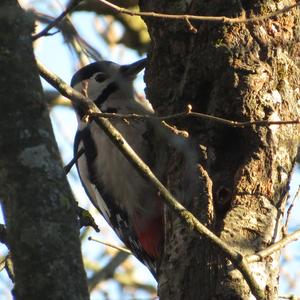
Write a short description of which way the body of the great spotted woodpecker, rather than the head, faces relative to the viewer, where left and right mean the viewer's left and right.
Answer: facing to the right of the viewer

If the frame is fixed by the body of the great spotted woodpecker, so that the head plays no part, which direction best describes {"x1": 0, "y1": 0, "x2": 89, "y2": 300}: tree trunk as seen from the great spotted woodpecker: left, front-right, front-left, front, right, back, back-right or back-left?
right

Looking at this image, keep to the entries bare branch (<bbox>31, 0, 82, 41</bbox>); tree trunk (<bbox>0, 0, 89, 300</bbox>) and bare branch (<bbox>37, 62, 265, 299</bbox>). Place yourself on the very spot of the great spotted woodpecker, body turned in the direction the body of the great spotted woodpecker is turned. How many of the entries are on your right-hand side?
3
